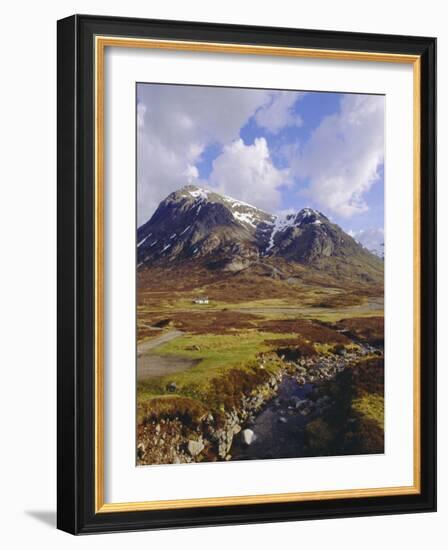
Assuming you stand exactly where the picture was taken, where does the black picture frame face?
facing the viewer and to the right of the viewer
